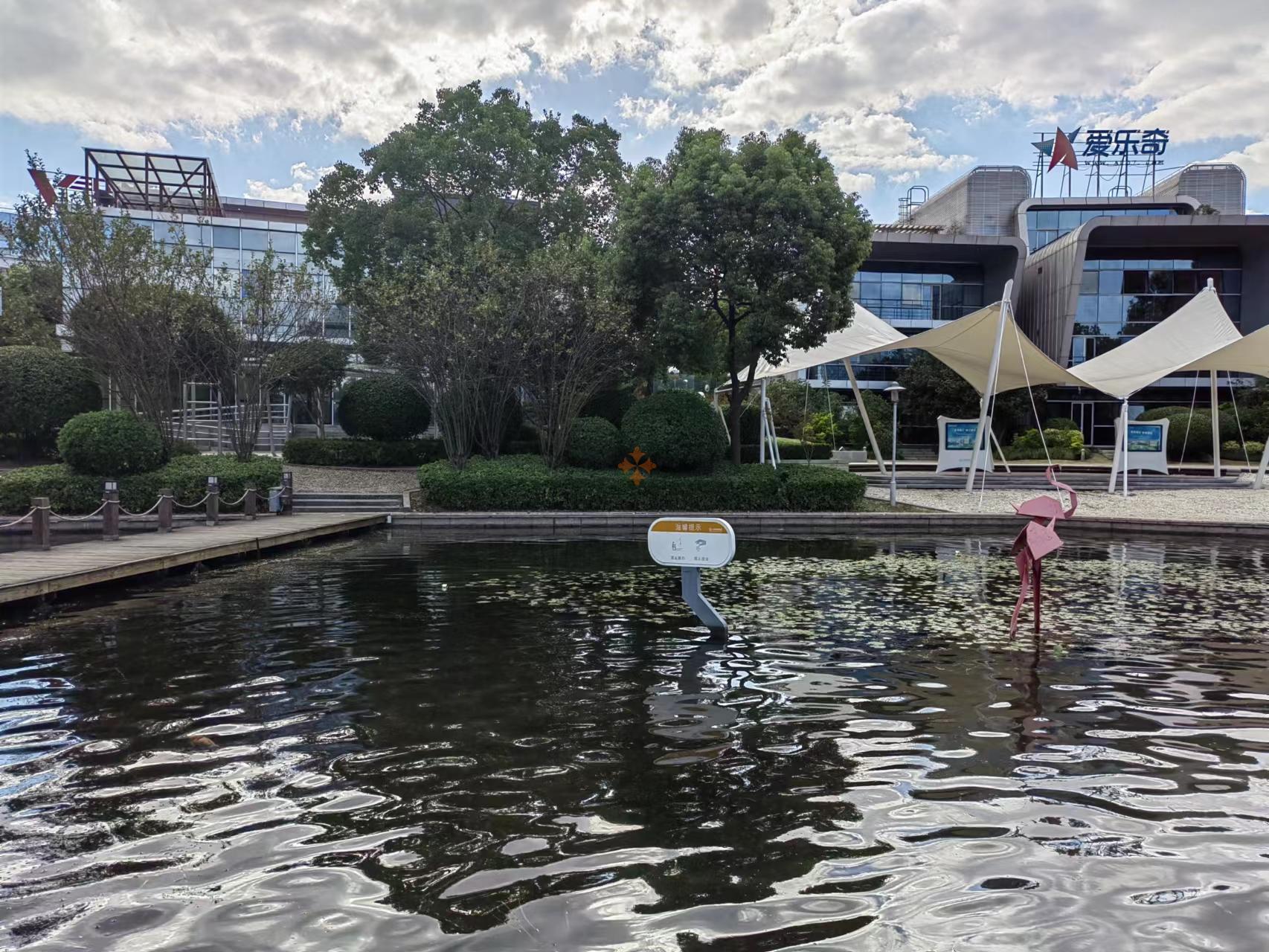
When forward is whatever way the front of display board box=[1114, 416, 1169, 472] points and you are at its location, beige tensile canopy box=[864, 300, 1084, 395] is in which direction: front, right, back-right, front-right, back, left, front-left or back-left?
front-right

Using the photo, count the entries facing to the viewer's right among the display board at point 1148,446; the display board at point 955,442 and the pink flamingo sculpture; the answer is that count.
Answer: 1

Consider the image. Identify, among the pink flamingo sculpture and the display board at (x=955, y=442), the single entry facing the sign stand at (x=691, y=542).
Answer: the display board

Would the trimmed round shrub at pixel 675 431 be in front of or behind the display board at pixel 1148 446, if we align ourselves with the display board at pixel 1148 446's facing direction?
in front

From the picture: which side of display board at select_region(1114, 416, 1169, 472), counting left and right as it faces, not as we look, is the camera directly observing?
front

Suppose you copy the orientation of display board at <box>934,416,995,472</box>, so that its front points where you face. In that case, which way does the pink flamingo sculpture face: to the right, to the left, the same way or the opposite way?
to the left

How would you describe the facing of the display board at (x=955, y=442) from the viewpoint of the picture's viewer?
facing the viewer

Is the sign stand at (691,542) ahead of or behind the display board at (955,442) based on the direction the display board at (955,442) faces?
ahead

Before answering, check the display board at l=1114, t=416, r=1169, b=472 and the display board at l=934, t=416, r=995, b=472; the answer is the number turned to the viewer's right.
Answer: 0

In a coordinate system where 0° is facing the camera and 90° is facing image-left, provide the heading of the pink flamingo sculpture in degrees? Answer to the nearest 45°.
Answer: approximately 270°

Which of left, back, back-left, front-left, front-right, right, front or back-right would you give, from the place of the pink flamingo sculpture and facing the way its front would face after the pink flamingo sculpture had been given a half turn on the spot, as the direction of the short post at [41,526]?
front
